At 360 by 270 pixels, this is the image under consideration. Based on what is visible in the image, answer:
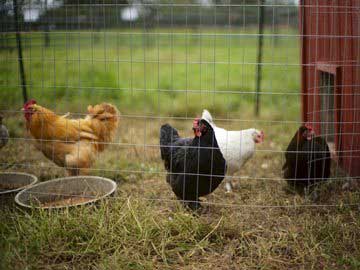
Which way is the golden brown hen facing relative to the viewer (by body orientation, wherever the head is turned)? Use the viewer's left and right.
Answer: facing to the left of the viewer

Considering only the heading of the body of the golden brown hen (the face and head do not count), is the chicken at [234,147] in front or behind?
behind

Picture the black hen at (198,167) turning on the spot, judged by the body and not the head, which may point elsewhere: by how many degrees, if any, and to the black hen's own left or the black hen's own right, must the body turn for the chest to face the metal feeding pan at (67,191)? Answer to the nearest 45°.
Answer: approximately 180°

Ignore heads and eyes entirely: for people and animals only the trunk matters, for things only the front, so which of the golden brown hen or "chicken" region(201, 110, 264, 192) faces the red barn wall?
the chicken

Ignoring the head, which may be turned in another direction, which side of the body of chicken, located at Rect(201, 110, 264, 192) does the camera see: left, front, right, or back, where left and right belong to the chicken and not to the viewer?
right

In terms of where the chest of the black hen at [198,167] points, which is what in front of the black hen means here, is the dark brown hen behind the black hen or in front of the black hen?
in front
